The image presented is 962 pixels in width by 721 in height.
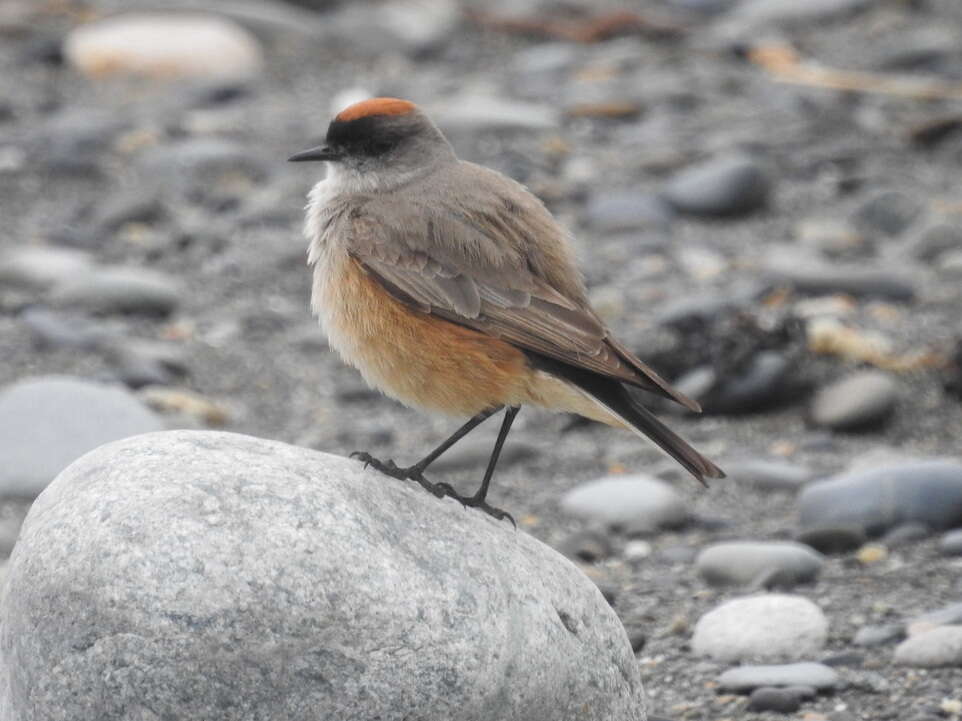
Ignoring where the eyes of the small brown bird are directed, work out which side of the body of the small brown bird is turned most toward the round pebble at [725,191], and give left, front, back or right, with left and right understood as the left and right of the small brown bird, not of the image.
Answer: right

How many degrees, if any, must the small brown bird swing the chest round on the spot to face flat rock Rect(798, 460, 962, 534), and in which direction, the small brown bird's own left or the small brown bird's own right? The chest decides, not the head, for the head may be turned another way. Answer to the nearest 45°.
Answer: approximately 135° to the small brown bird's own right

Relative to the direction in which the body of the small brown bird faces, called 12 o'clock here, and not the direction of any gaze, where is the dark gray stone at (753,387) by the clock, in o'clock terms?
The dark gray stone is roughly at 4 o'clock from the small brown bird.

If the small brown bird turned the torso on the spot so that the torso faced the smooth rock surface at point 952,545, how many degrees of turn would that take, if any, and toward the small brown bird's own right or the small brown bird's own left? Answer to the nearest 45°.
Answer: approximately 180°

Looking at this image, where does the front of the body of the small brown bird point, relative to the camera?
to the viewer's left

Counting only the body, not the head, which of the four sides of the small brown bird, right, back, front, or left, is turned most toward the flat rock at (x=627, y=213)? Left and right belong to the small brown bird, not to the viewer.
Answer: right

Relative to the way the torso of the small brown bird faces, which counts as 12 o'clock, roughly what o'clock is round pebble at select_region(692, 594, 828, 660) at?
The round pebble is roughly at 6 o'clock from the small brown bird.

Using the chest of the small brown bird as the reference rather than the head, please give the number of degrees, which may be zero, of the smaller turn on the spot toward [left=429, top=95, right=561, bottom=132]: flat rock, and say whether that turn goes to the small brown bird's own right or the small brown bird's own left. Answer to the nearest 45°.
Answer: approximately 90° to the small brown bird's own right

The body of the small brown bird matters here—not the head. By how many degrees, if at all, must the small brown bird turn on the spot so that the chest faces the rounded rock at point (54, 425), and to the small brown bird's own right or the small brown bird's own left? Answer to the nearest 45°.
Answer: approximately 45° to the small brown bird's own right

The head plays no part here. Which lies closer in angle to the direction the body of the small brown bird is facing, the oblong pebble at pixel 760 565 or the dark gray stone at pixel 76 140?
the dark gray stone

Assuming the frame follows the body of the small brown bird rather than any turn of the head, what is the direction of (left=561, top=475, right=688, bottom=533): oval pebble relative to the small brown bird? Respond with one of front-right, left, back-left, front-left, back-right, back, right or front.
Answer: back-right

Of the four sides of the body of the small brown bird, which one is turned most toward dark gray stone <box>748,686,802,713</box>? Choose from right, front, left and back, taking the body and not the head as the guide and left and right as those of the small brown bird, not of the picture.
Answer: back
